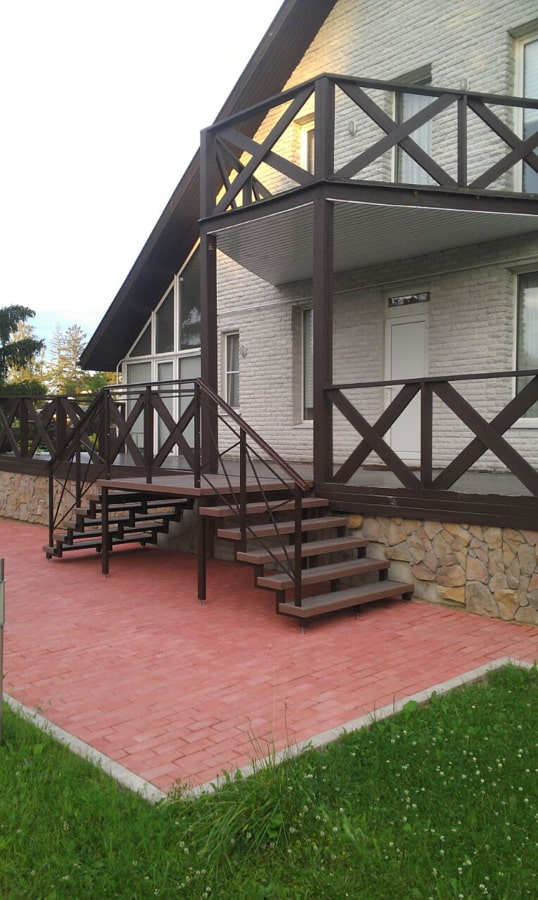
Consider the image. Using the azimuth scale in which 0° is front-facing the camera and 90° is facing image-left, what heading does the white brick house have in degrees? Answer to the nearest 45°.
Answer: approximately 45°

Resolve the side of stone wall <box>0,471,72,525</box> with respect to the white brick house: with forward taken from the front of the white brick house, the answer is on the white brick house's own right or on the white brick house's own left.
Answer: on the white brick house's own right

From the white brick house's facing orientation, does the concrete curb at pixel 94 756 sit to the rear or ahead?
ahead

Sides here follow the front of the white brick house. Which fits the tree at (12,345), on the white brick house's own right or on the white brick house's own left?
on the white brick house's own right

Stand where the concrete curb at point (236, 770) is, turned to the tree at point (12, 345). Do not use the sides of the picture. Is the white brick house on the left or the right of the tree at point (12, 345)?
right

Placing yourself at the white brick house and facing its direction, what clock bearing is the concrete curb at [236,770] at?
The concrete curb is roughly at 11 o'clock from the white brick house.
